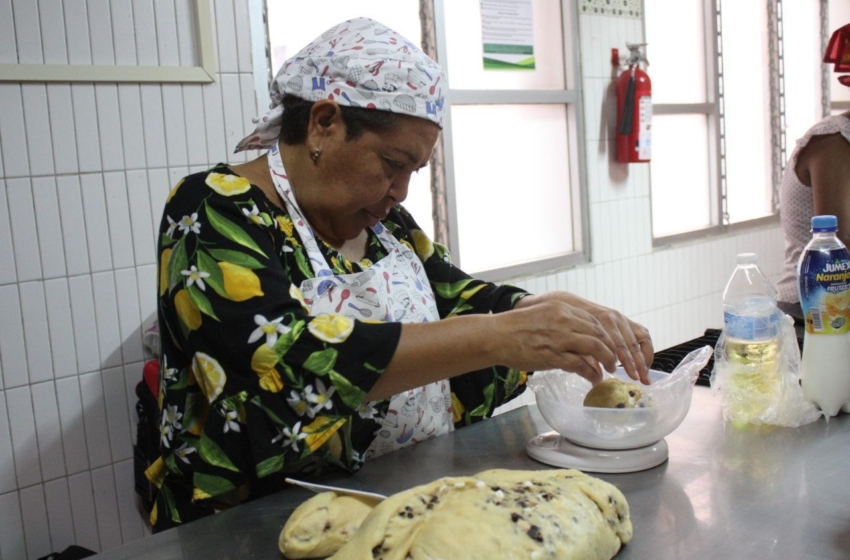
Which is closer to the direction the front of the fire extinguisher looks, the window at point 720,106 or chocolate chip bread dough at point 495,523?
the chocolate chip bread dough

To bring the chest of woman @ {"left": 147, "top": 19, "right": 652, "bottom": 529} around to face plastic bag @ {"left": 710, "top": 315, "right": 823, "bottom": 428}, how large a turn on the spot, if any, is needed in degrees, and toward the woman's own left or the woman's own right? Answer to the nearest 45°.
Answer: approximately 45° to the woman's own left

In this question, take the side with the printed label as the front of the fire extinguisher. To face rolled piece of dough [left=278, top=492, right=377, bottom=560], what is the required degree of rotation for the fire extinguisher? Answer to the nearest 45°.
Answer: approximately 45° to its right

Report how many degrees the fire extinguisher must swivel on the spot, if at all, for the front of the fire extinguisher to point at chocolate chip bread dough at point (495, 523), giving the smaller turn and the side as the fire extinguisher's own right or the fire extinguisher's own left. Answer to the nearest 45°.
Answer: approximately 45° to the fire extinguisher's own right

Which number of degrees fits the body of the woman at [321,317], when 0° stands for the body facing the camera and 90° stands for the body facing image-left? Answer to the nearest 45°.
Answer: approximately 315°
